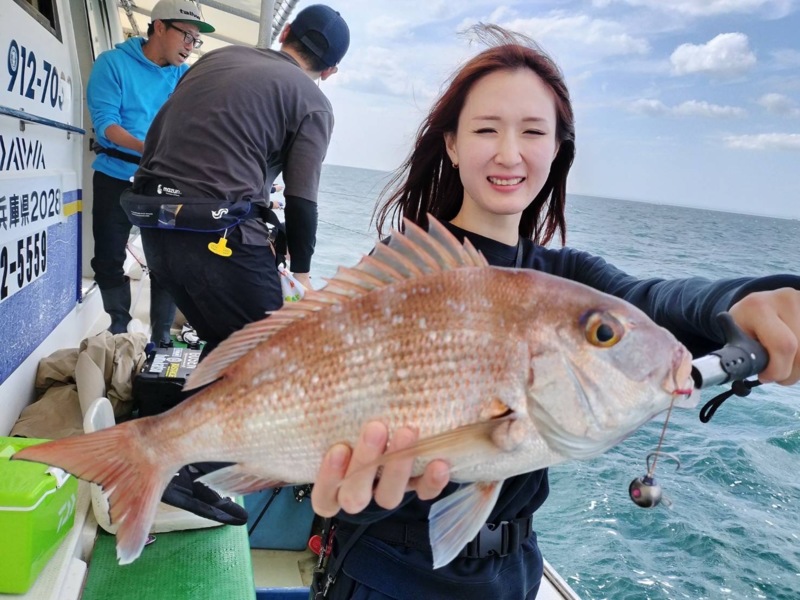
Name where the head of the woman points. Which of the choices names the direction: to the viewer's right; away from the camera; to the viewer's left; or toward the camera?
toward the camera

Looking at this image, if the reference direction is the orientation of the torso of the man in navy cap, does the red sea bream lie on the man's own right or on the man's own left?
on the man's own right

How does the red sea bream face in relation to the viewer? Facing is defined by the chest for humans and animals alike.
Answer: to the viewer's right

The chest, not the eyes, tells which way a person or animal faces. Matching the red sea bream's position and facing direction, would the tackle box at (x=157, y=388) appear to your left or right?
on your left

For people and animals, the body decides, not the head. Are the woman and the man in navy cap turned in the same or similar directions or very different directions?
very different directions

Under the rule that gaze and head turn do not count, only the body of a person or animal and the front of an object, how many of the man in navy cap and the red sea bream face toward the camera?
0

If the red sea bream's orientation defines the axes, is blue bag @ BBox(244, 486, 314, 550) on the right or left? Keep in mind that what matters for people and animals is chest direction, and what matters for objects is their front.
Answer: on its left

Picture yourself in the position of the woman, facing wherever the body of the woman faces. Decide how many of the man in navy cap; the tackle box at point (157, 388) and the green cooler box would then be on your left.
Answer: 0

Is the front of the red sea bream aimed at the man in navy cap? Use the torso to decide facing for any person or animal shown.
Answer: no

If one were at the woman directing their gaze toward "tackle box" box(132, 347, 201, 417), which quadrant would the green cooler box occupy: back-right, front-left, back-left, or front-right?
front-left

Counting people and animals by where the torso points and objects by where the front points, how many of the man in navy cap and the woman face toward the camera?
1

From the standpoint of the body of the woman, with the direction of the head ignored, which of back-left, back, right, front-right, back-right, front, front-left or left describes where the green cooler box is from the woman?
right

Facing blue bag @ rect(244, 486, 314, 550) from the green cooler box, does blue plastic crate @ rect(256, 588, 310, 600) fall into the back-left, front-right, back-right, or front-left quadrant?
front-right

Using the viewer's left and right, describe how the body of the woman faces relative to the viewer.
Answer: facing the viewer

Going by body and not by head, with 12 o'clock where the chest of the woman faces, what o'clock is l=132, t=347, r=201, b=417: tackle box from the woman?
The tackle box is roughly at 4 o'clock from the woman.

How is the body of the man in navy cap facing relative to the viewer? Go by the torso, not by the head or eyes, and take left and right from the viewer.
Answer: facing away from the viewer and to the right of the viewer

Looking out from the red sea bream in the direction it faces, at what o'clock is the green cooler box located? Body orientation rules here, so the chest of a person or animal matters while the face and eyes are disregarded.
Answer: The green cooler box is roughly at 7 o'clock from the red sea bream.
